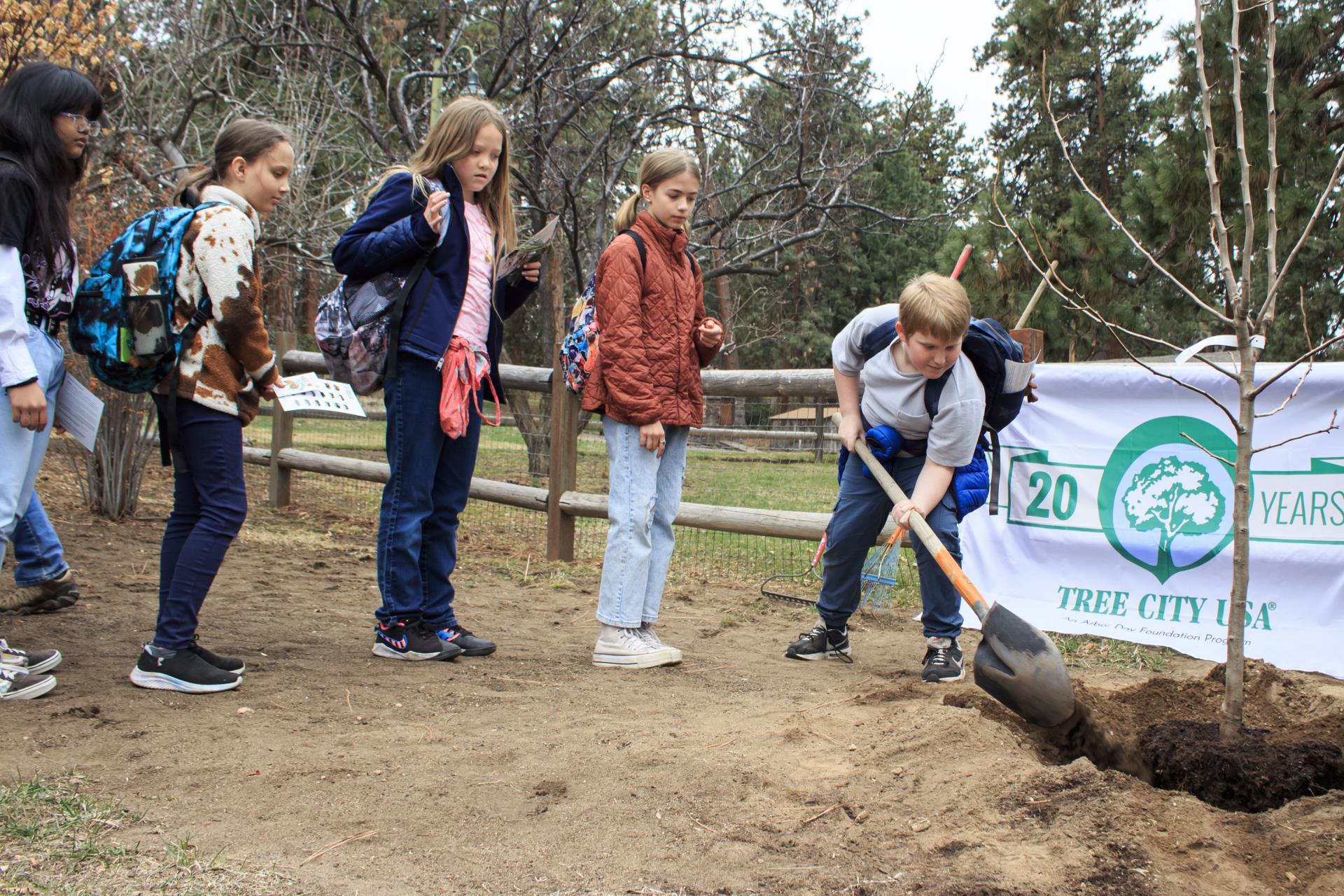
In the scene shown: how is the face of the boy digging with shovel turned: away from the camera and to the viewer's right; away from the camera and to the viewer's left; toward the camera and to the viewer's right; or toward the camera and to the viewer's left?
toward the camera and to the viewer's right

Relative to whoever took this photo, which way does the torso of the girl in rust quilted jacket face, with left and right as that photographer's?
facing the viewer and to the right of the viewer

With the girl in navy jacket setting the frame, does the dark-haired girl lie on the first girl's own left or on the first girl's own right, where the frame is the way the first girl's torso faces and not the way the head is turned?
on the first girl's own right

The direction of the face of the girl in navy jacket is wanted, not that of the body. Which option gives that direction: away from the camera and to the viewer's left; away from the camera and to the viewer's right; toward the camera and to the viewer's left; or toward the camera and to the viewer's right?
toward the camera and to the viewer's right

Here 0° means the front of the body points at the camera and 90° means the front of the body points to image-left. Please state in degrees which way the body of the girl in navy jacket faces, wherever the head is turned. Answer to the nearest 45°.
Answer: approximately 315°

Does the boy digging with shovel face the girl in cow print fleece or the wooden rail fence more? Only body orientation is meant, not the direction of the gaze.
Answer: the girl in cow print fleece

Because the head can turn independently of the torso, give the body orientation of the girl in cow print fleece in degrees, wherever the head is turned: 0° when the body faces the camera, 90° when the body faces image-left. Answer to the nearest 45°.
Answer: approximately 270°

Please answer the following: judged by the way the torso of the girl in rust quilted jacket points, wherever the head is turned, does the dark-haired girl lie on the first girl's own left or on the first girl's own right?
on the first girl's own right

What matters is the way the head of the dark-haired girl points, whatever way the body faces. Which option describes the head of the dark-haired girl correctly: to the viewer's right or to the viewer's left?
to the viewer's right

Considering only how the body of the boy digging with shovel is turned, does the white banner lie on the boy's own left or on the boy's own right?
on the boy's own left

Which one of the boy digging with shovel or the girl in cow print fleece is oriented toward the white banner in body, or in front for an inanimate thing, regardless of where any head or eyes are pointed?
the girl in cow print fleece
